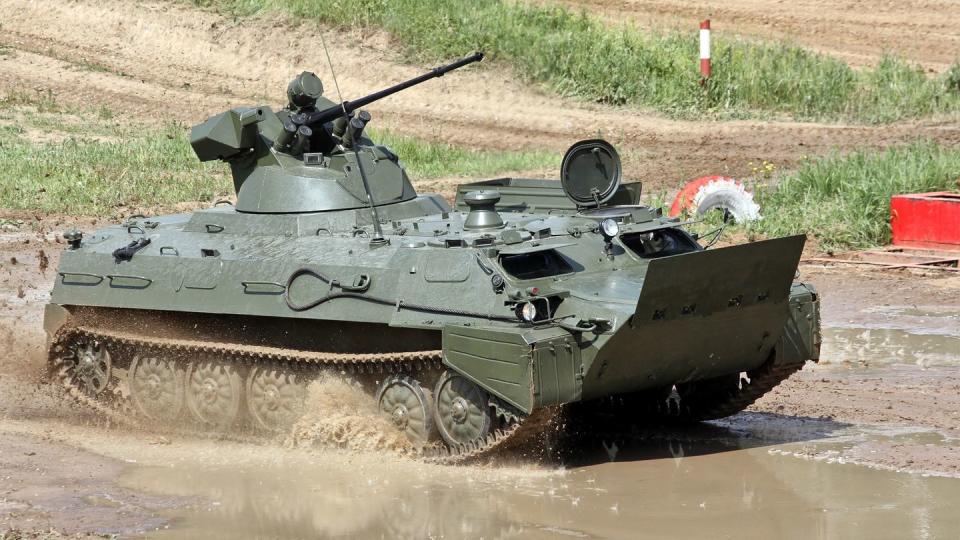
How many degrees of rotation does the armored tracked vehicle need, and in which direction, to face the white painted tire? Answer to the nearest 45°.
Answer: approximately 90° to its left

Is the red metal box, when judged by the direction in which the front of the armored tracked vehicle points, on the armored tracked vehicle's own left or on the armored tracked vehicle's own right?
on the armored tracked vehicle's own left

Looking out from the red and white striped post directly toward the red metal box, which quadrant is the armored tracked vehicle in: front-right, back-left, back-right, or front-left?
front-right

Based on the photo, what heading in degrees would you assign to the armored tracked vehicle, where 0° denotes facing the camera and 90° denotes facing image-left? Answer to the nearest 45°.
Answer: approximately 315°

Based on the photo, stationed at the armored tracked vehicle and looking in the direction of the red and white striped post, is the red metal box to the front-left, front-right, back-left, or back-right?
front-right

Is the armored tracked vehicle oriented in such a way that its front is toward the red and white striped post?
no

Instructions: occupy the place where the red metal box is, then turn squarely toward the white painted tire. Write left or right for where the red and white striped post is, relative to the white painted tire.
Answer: right

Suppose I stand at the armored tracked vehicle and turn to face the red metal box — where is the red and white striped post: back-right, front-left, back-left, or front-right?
front-left

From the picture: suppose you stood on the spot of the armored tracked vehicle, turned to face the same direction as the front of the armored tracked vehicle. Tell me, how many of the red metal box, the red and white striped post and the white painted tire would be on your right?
0
